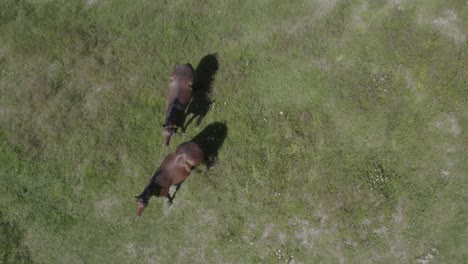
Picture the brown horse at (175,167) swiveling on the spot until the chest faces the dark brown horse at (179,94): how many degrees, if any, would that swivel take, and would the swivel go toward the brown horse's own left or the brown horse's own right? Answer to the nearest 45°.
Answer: approximately 135° to the brown horse's own right

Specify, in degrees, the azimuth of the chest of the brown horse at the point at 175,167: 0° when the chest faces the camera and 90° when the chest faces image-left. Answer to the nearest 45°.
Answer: approximately 45°
